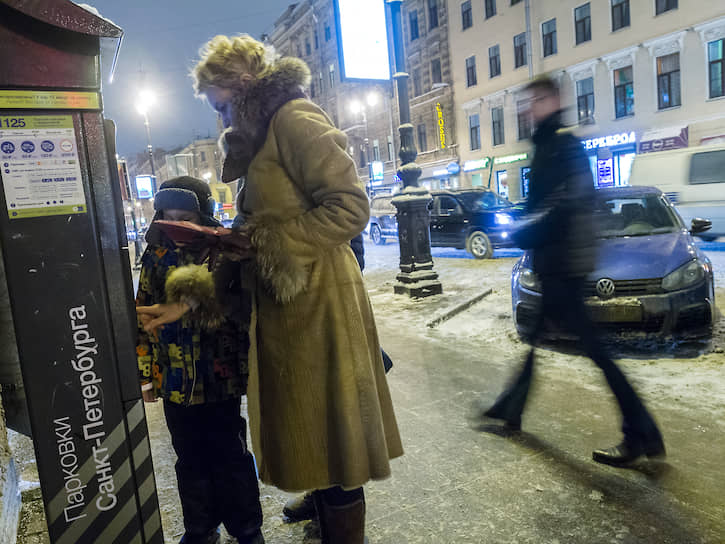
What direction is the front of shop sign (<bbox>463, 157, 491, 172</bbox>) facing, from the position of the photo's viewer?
facing the viewer and to the left of the viewer

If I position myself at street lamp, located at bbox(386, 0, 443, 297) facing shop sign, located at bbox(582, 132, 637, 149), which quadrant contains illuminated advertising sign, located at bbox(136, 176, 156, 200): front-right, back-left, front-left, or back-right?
front-left

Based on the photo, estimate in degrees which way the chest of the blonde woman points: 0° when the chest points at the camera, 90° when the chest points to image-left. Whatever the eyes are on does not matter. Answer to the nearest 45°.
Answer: approximately 90°

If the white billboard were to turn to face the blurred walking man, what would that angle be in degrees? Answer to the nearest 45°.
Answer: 0° — it already faces them

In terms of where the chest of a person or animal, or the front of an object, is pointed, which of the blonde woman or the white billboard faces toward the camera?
the white billboard

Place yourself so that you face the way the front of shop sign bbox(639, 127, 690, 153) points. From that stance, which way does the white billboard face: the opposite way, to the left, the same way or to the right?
to the left

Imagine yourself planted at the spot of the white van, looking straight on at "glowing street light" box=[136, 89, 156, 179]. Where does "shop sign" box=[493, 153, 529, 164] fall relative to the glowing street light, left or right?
right

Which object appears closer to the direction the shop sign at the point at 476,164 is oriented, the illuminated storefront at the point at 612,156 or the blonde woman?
the blonde woman

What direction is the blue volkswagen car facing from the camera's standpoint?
toward the camera

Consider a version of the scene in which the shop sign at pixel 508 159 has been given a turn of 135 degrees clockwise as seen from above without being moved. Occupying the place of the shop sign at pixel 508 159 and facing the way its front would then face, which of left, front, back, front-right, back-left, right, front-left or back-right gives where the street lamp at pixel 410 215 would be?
back

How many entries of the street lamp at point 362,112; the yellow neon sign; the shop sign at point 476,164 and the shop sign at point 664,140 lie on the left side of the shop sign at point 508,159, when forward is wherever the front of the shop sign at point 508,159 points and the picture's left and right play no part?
1

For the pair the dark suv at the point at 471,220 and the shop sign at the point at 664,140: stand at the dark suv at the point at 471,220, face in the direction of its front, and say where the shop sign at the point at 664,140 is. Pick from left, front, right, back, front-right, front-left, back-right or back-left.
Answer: left

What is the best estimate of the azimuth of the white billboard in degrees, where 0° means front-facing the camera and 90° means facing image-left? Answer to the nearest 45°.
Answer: approximately 0°

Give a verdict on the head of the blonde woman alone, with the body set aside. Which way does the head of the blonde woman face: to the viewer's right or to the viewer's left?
to the viewer's left

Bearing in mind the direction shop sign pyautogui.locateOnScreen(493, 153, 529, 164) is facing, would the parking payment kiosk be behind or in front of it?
in front
